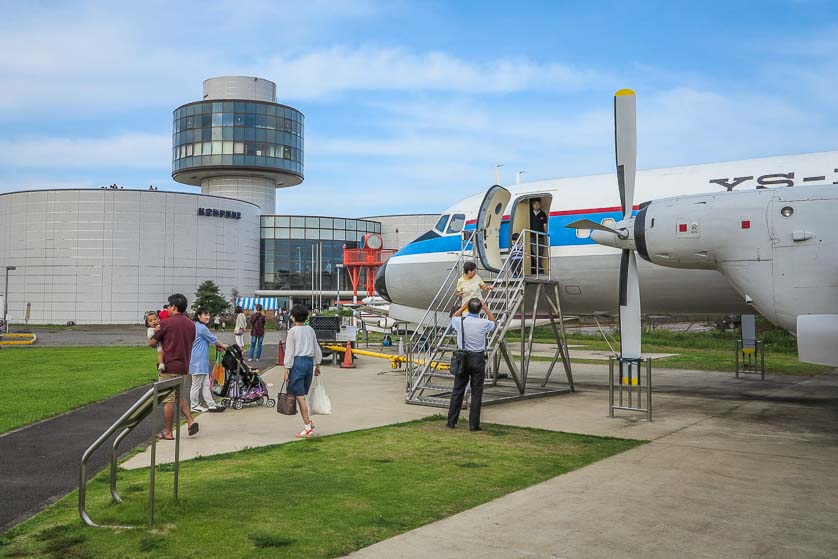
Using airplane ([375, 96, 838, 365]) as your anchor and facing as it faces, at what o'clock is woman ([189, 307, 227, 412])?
The woman is roughly at 11 o'clock from the airplane.

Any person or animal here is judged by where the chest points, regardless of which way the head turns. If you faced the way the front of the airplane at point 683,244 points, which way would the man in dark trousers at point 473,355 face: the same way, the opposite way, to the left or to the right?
to the right

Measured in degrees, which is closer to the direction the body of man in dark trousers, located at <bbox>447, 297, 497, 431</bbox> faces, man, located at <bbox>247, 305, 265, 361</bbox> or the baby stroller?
the man

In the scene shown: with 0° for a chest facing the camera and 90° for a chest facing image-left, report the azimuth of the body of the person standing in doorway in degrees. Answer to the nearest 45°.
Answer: approximately 0°

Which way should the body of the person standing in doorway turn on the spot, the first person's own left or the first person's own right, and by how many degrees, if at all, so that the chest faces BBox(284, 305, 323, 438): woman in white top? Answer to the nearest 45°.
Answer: approximately 45° to the first person's own right

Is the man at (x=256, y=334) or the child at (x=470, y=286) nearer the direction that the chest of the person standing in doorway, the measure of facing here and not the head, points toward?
the child

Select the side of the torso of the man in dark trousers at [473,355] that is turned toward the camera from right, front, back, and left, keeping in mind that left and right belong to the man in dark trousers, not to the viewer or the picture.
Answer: back

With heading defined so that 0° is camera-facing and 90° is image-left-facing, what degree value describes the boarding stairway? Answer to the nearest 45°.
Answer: approximately 45°

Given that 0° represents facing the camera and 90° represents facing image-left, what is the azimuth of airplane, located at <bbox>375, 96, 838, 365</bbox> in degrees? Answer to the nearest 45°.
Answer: approximately 90°
